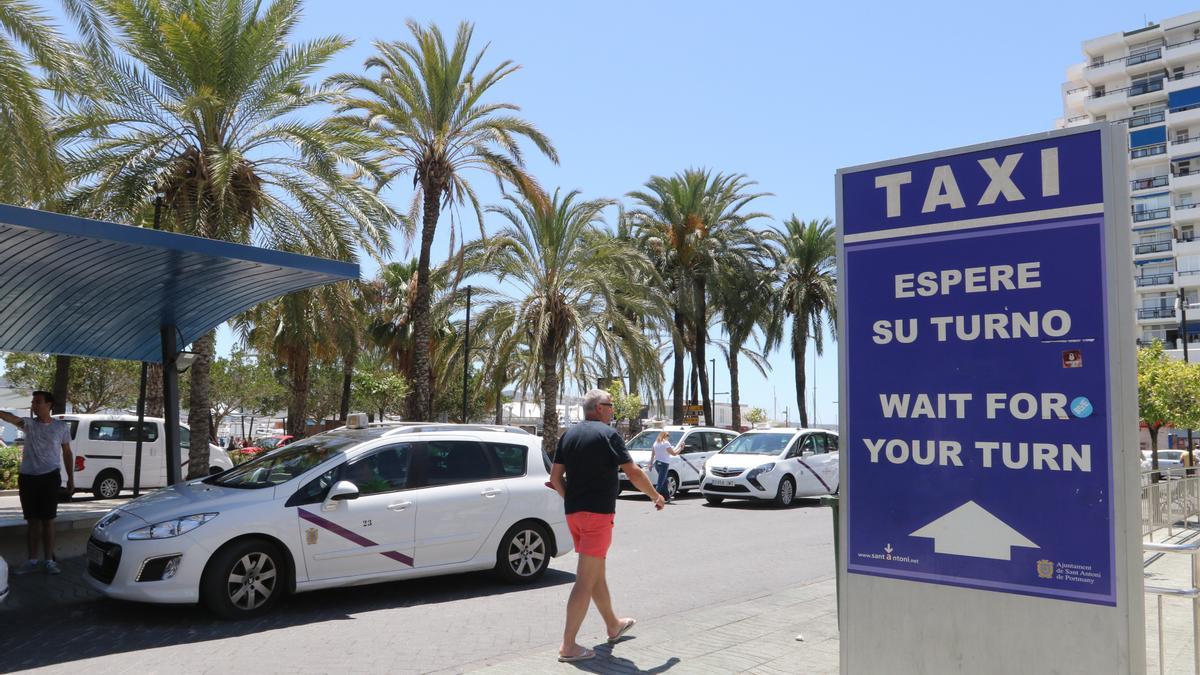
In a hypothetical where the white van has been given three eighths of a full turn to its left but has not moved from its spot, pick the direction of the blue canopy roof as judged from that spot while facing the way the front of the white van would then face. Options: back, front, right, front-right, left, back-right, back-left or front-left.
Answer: back-left

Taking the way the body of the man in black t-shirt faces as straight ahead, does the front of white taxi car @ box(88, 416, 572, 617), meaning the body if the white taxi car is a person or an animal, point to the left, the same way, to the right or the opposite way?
the opposite way

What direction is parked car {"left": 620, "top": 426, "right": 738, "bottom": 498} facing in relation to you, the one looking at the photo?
facing the viewer and to the left of the viewer

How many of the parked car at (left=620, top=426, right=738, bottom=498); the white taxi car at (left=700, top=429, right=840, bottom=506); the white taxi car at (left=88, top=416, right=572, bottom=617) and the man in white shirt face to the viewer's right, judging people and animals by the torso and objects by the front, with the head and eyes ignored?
0

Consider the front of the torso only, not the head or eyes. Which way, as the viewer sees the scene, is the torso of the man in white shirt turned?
toward the camera

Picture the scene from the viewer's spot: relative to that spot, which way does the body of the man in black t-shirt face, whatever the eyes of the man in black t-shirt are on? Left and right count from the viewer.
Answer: facing away from the viewer and to the right of the viewer

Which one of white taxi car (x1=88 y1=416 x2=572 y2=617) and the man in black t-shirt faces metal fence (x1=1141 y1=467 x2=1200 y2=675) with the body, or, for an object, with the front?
the man in black t-shirt

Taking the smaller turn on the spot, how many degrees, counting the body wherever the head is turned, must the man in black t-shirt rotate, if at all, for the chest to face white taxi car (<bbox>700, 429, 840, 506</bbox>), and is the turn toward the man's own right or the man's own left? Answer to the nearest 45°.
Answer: approximately 45° to the man's own left

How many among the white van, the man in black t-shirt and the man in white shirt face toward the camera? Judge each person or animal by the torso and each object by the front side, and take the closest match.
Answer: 1

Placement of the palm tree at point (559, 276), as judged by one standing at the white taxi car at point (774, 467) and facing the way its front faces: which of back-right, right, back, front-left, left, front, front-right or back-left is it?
right

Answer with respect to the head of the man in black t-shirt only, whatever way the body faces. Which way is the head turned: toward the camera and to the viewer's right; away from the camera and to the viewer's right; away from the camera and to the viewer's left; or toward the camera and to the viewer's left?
away from the camera and to the viewer's right

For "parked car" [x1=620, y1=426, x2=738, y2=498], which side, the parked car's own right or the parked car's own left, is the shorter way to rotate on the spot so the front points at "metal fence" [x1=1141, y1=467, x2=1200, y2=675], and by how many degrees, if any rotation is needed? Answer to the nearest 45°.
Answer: approximately 90° to the parked car's own left

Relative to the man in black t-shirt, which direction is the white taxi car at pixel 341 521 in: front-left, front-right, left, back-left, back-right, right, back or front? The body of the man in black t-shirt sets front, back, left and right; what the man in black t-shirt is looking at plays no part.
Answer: left
